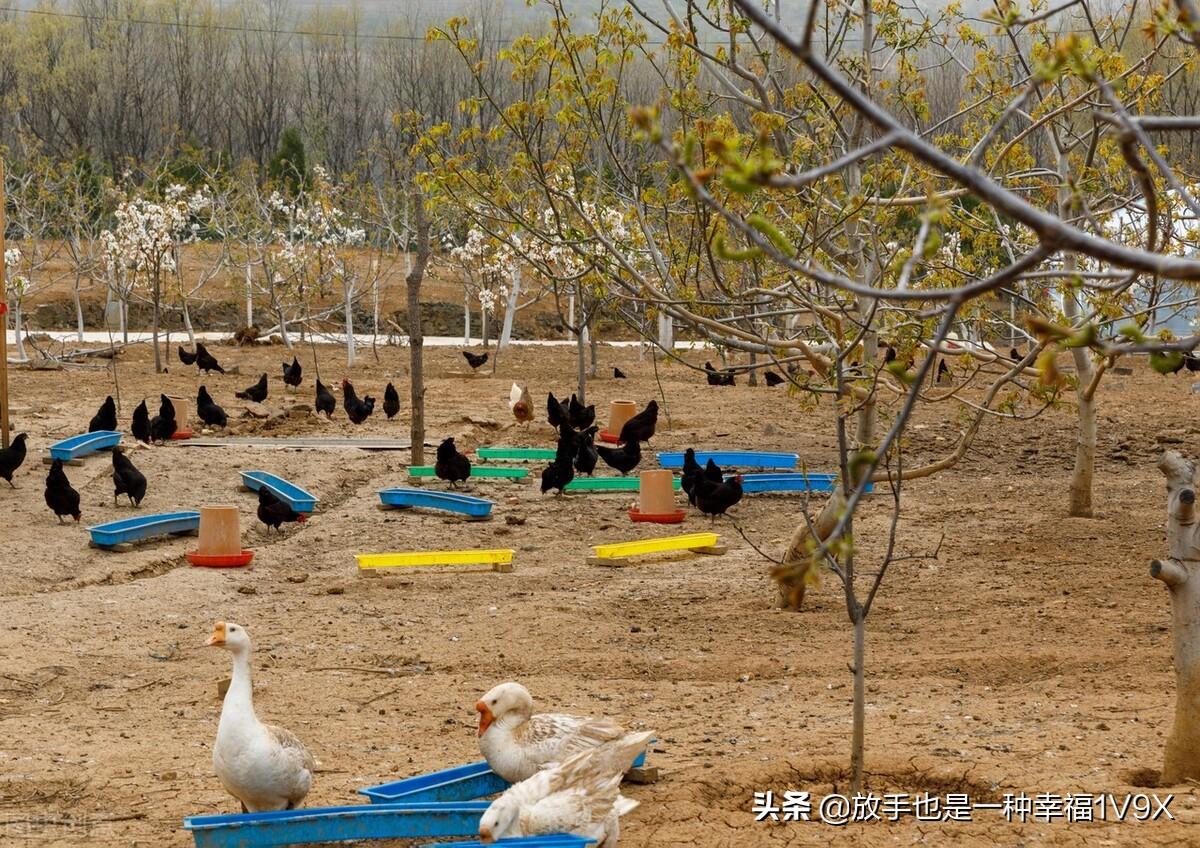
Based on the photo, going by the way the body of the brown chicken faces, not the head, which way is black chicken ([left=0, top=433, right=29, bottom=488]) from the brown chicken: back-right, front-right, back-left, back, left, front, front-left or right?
front-right

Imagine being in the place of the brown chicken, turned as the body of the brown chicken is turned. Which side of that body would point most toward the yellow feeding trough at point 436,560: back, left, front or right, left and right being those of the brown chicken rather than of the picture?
front

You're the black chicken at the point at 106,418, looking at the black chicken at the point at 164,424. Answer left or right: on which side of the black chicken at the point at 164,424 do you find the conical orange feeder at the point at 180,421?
left

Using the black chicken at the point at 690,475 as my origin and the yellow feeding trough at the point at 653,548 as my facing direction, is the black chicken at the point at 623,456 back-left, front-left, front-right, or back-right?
back-right

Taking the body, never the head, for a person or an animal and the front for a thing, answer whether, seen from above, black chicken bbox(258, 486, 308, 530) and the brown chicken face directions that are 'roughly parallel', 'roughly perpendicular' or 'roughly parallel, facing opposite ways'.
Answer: roughly perpendicular

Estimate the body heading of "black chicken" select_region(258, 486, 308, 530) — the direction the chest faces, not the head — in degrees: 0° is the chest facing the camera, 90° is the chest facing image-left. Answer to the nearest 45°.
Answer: approximately 270°

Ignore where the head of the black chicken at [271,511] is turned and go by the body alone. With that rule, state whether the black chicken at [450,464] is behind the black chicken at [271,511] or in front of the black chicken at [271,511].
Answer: in front

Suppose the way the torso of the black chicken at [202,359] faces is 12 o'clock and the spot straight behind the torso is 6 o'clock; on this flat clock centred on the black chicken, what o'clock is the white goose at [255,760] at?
The white goose is roughly at 3 o'clock from the black chicken.
